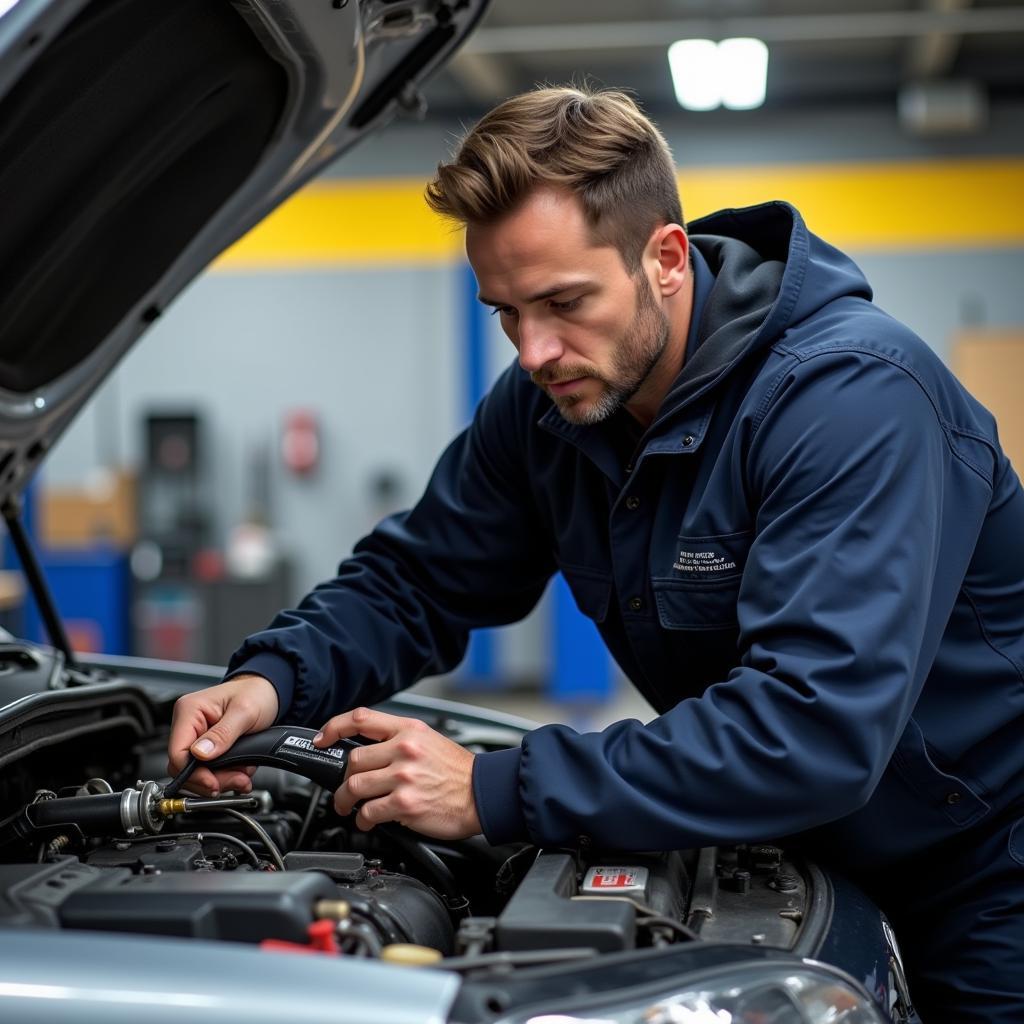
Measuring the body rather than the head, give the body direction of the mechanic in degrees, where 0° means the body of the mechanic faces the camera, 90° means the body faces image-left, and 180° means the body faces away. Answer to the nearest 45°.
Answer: approximately 45°

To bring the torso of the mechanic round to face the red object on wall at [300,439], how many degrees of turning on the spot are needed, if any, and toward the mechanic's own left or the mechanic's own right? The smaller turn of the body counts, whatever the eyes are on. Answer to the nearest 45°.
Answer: approximately 135° to the mechanic's own right

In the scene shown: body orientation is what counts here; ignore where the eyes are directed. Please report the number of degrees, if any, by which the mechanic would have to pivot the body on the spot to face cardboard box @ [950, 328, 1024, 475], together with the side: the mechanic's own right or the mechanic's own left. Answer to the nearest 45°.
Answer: approximately 135° to the mechanic's own right

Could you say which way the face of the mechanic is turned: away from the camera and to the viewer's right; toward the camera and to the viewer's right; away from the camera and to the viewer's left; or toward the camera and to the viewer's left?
toward the camera and to the viewer's left

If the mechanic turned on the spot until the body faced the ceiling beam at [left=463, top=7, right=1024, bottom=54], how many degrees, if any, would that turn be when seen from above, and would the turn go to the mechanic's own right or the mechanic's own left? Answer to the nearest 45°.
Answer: approximately 135° to the mechanic's own right

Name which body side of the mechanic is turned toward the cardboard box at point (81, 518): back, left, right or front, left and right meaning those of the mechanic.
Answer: right
